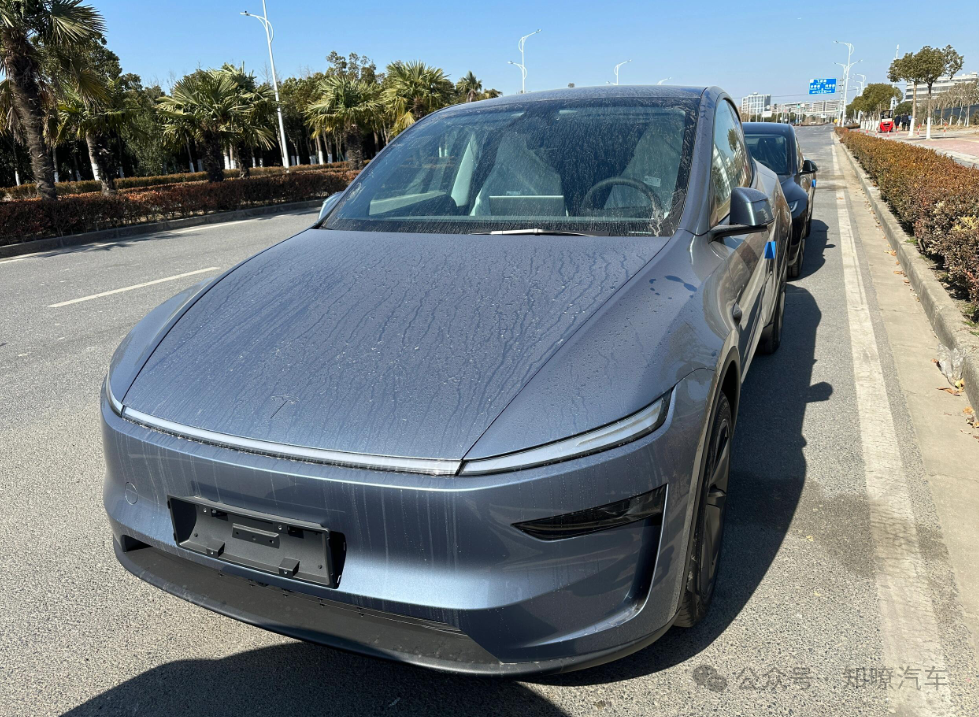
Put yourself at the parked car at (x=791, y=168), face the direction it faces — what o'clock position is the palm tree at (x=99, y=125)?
The palm tree is roughly at 4 o'clock from the parked car.

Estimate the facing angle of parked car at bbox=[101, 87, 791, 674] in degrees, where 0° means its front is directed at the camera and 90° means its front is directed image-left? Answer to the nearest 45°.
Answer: approximately 45°

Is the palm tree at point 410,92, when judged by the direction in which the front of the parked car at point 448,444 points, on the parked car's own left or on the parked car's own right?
on the parked car's own right

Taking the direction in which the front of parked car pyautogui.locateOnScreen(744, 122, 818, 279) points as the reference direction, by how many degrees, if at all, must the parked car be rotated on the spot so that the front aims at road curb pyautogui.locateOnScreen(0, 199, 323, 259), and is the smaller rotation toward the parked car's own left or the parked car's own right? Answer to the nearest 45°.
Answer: approximately 90° to the parked car's own right

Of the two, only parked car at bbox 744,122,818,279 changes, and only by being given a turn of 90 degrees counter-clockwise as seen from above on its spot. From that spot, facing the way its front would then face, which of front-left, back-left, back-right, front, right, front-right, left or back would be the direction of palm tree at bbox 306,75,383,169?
back-left

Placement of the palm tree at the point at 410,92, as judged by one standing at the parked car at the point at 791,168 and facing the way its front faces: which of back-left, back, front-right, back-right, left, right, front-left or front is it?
back-right

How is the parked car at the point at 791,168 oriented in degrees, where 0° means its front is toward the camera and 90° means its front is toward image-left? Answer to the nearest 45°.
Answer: approximately 0°

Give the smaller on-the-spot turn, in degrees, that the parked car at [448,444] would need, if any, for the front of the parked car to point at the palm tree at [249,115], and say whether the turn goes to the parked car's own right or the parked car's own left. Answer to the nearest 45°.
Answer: approximately 135° to the parked car's own right

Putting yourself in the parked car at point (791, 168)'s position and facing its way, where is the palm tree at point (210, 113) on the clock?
The palm tree is roughly at 4 o'clock from the parked car.
